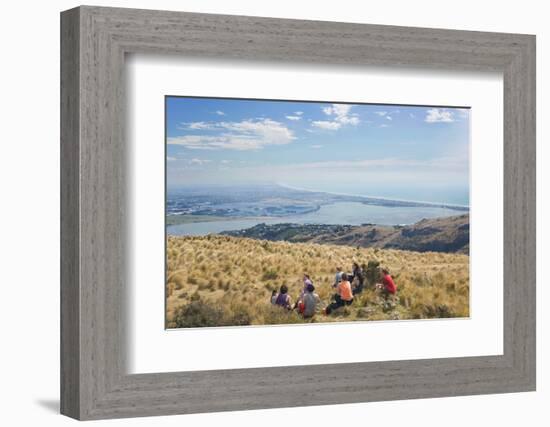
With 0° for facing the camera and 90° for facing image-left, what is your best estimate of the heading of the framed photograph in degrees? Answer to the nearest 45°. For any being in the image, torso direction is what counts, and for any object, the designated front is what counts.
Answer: approximately 315°
